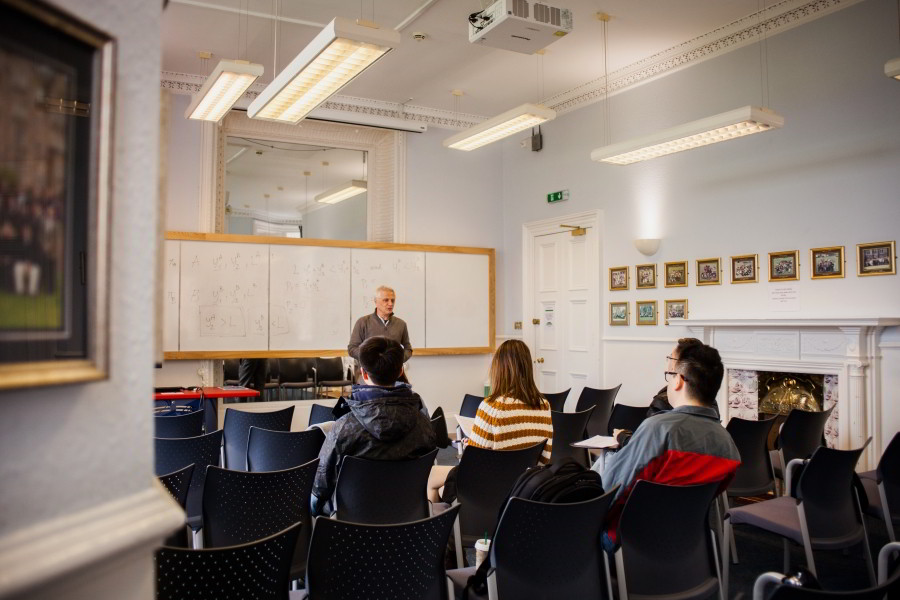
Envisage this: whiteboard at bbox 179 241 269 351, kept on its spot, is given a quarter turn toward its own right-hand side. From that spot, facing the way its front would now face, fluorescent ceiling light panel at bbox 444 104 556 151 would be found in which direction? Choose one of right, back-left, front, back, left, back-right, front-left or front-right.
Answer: back-left

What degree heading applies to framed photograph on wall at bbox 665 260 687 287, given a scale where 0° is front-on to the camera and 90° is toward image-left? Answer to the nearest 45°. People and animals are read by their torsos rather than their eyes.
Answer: approximately 45°

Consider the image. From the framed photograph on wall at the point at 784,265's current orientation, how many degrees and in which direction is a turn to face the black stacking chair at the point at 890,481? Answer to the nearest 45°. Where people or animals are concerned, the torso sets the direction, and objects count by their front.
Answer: approximately 45° to its left

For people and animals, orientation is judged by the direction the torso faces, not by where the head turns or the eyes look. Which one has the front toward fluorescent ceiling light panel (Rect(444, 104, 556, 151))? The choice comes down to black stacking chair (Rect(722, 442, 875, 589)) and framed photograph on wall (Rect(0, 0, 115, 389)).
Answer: the black stacking chair

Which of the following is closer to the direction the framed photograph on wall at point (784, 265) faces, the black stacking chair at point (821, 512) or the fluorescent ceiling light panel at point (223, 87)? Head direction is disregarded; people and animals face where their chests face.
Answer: the fluorescent ceiling light panel

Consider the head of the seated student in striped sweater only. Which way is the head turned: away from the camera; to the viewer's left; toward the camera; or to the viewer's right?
away from the camera

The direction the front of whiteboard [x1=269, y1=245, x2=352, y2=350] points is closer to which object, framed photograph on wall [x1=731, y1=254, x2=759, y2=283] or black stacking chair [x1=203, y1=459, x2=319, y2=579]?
the black stacking chair

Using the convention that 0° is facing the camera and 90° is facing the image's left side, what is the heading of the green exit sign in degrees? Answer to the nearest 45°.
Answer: approximately 45°

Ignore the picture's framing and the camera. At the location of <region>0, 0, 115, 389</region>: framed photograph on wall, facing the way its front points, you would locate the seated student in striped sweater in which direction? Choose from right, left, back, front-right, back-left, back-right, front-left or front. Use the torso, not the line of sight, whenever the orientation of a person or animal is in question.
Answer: left
